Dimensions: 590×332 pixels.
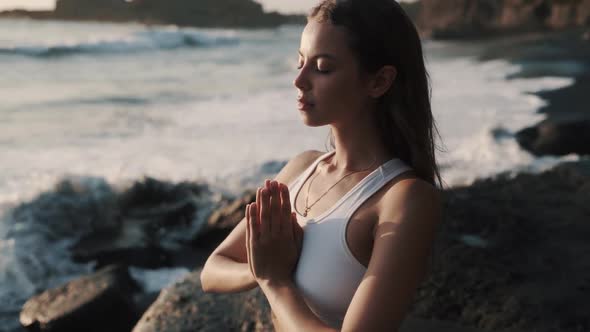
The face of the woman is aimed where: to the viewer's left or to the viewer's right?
to the viewer's left

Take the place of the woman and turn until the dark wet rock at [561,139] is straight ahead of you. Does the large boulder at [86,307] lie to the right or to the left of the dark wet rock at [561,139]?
left

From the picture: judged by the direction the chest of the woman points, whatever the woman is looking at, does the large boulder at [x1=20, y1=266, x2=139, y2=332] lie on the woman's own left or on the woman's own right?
on the woman's own right

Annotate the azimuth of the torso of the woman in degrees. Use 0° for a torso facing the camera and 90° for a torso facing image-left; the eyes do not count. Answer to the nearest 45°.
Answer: approximately 45°

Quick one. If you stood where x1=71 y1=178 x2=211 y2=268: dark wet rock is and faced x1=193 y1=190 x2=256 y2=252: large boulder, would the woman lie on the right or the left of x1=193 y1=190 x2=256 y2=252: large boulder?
right

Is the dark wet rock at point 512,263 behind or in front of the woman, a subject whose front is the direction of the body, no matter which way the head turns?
behind

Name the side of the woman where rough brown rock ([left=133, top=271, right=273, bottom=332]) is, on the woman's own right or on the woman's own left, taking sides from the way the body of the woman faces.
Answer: on the woman's own right

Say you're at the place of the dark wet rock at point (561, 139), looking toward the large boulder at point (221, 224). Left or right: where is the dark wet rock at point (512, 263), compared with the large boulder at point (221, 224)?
left

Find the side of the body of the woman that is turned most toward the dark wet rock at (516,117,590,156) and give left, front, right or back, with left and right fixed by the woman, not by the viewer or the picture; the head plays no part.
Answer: back

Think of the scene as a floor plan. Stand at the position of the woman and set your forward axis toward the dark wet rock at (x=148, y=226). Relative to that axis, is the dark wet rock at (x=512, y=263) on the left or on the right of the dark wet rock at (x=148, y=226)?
right
